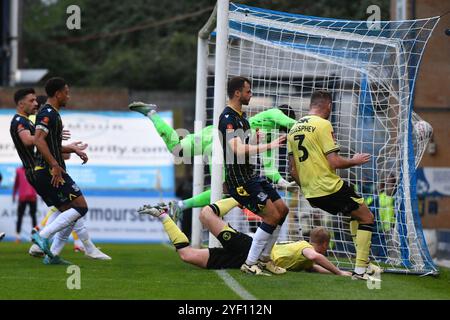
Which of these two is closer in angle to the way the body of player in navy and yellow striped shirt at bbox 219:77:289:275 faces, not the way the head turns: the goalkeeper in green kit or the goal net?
the goal net

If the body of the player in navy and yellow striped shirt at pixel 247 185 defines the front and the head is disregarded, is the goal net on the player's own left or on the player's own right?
on the player's own left
